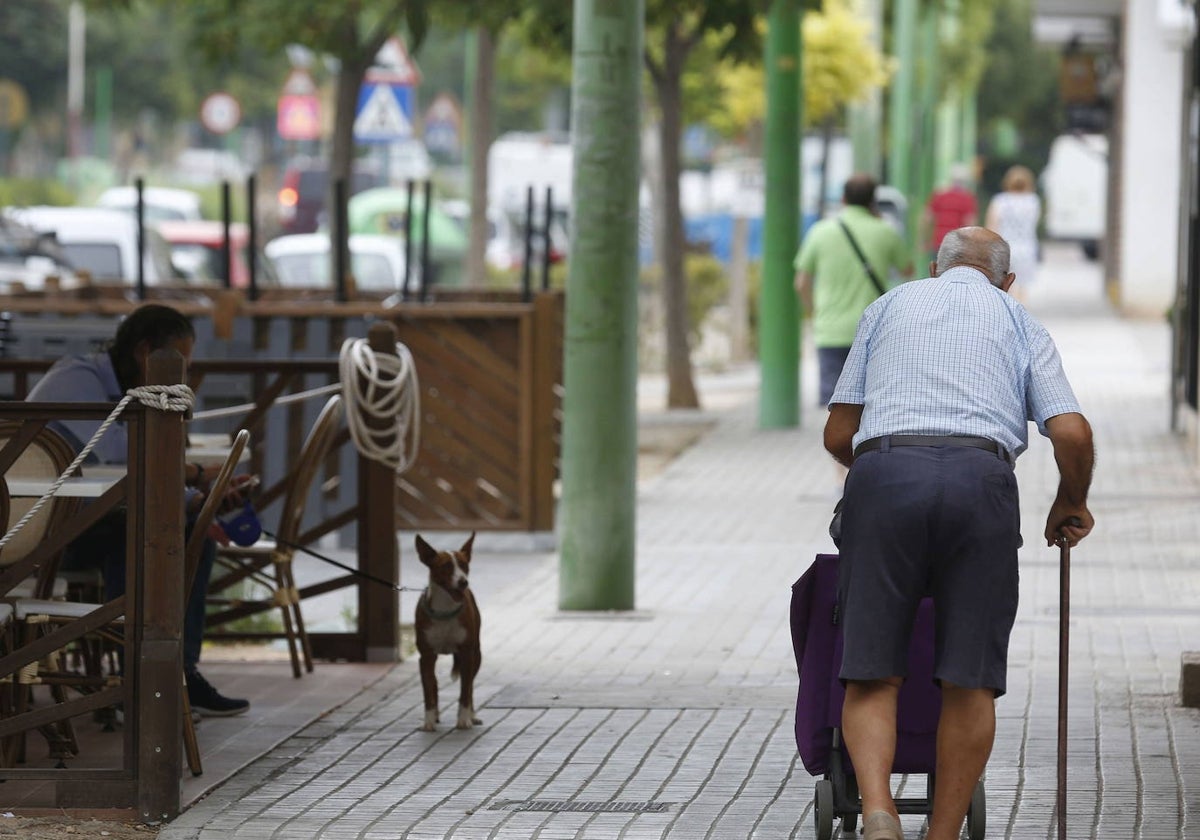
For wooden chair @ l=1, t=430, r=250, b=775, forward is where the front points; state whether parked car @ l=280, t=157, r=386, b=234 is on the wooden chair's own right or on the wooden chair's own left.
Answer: on the wooden chair's own right

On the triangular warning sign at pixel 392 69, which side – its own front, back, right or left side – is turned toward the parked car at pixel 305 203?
back

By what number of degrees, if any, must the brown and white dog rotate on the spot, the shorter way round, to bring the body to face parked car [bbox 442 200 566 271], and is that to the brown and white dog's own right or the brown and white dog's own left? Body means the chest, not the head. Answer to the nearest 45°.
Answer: approximately 180°

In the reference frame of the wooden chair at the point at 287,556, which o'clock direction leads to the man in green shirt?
The man in green shirt is roughly at 4 o'clock from the wooden chair.

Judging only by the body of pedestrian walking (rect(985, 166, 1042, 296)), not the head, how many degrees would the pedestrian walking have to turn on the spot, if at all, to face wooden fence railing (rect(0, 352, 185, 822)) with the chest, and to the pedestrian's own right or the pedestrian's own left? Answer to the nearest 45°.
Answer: approximately 180°

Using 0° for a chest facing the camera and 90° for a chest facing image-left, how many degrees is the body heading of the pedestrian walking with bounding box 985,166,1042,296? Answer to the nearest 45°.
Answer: approximately 180°

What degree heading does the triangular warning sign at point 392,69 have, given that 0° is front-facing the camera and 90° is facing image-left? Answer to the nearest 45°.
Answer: approximately 0°

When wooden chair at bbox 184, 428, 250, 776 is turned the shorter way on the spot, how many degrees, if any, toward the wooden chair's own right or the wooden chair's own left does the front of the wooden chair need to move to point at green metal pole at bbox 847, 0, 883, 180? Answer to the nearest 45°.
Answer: approximately 90° to the wooden chair's own right
